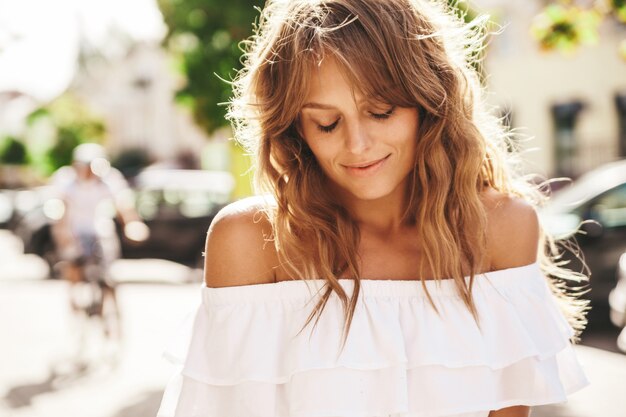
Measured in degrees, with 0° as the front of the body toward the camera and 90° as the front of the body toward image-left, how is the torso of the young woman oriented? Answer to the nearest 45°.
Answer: approximately 0°

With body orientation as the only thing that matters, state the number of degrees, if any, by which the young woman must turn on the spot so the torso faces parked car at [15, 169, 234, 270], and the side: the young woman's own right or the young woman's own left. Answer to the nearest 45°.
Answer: approximately 180°

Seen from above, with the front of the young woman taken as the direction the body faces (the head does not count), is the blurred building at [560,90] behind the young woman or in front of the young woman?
behind

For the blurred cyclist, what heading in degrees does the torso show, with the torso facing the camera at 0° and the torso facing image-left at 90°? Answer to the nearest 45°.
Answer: approximately 0°

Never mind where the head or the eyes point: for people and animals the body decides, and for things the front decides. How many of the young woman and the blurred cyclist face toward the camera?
2

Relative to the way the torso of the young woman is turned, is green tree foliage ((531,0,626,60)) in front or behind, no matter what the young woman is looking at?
behind
